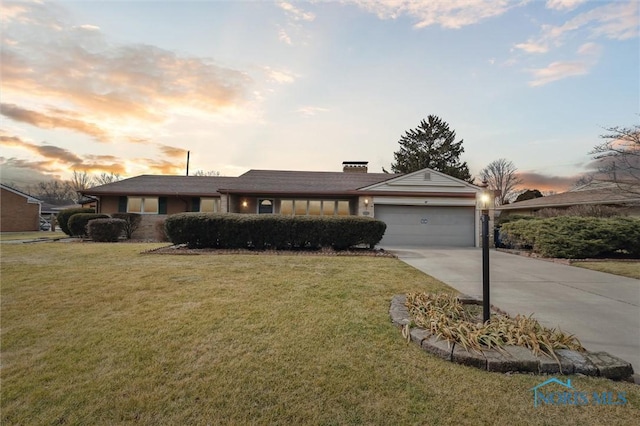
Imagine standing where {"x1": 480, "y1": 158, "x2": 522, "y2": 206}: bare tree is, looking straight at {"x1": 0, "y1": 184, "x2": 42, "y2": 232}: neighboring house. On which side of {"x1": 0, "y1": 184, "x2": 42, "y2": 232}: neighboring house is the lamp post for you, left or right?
left

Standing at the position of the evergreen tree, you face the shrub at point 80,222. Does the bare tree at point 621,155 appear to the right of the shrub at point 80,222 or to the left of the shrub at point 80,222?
left

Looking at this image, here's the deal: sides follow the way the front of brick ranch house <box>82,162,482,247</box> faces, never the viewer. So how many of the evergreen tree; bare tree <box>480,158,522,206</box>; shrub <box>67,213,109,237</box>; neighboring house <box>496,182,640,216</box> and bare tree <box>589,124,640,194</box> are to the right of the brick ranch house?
1

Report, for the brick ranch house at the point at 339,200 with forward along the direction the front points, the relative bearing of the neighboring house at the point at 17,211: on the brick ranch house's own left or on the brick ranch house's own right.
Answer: on the brick ranch house's own right

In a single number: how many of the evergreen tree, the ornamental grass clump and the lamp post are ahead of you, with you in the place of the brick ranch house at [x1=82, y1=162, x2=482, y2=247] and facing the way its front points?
2

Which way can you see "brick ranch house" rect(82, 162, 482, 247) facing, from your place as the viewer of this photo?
facing the viewer

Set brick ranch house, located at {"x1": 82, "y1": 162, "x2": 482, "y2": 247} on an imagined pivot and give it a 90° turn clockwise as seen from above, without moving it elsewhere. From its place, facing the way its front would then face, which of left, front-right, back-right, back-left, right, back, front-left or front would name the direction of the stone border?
left

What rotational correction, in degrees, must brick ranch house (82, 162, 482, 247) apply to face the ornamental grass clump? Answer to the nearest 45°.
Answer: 0° — it already faces it

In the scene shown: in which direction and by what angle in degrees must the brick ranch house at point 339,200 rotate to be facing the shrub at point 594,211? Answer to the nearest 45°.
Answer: approximately 90° to its left

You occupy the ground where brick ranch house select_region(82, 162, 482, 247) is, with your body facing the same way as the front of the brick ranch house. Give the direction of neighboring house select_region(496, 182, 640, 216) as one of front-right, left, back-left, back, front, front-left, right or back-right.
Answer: left

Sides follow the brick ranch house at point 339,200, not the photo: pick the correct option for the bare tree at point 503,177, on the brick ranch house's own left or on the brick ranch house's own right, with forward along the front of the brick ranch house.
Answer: on the brick ranch house's own left

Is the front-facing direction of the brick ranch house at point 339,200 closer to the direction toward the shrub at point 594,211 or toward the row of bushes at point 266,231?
the row of bushes

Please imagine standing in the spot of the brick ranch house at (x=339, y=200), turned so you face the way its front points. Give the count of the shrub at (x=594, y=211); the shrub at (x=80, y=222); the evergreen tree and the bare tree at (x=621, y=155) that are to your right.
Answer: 1

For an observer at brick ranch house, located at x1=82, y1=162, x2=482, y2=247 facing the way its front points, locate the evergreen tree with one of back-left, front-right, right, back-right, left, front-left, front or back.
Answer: back-left

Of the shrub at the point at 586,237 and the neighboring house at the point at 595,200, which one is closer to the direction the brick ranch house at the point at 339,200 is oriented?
the shrub

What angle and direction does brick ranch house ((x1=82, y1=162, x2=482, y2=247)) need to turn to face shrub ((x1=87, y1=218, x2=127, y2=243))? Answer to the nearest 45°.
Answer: approximately 90° to its right
